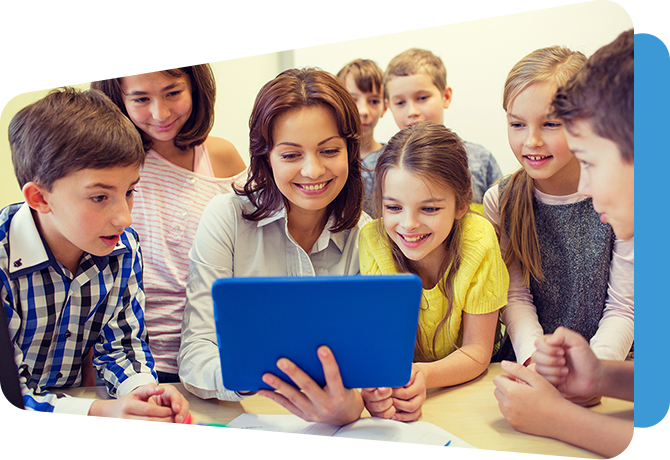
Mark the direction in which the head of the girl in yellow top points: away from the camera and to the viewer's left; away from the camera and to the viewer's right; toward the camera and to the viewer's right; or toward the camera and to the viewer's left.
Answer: toward the camera and to the viewer's left

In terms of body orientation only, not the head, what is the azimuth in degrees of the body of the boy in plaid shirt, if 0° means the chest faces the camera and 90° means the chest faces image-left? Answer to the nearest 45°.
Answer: approximately 315°

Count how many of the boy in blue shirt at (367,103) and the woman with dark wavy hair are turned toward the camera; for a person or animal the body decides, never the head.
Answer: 2

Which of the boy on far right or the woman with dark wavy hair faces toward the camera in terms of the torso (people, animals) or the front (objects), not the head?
the woman with dark wavy hair

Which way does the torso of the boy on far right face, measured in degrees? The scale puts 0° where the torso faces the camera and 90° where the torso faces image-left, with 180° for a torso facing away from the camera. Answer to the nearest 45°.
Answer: approximately 90°

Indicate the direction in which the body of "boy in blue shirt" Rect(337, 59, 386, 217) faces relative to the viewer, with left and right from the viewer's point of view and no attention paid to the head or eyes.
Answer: facing the viewer

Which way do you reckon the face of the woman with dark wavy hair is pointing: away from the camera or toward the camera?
toward the camera

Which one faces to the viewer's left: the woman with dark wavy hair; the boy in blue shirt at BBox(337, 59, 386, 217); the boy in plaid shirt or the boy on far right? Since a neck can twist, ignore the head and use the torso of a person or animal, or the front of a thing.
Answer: the boy on far right

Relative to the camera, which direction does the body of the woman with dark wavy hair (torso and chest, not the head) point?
toward the camera

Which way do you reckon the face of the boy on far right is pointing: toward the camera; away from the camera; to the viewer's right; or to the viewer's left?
to the viewer's left

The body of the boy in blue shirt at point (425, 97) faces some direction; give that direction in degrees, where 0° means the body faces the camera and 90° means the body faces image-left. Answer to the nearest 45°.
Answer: approximately 45°
